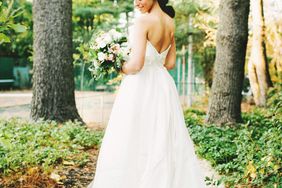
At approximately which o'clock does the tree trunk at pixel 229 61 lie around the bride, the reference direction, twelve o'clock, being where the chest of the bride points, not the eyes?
The tree trunk is roughly at 2 o'clock from the bride.

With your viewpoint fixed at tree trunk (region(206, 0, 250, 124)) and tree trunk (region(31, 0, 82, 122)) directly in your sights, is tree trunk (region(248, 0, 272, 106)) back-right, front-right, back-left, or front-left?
back-right

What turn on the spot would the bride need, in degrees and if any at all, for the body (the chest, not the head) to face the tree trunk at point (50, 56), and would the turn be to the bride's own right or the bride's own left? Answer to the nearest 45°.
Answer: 0° — they already face it

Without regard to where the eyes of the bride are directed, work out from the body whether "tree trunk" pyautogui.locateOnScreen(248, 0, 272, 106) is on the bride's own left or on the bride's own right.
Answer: on the bride's own right

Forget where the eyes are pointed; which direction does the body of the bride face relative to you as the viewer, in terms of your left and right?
facing away from the viewer and to the left of the viewer
